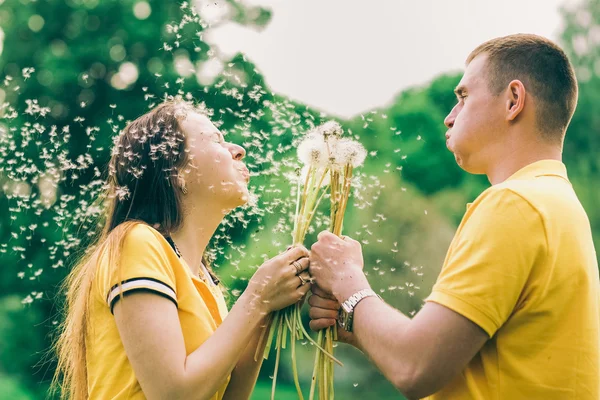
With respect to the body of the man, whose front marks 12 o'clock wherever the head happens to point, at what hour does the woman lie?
The woman is roughly at 12 o'clock from the man.

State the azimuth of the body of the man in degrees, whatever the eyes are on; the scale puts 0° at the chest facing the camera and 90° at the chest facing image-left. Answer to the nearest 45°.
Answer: approximately 90°

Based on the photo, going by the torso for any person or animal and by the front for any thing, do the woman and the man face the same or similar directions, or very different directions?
very different directions

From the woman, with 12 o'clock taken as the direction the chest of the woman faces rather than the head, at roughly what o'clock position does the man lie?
The man is roughly at 1 o'clock from the woman.

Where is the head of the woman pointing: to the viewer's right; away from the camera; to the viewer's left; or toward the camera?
to the viewer's right

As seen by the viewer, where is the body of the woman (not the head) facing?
to the viewer's right

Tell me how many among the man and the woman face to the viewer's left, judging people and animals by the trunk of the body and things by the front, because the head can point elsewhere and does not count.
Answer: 1

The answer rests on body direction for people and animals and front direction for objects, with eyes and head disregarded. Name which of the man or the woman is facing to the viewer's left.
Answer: the man

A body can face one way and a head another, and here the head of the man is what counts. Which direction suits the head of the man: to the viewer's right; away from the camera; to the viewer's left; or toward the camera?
to the viewer's left
